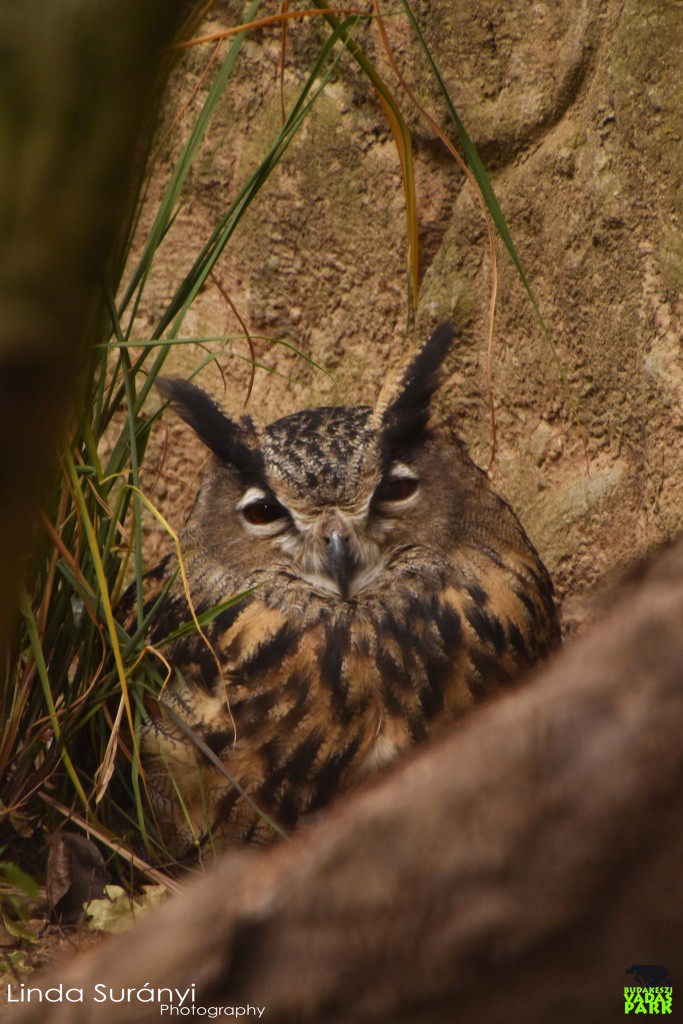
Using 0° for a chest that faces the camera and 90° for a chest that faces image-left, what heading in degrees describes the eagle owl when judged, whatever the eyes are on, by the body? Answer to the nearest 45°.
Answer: approximately 0°

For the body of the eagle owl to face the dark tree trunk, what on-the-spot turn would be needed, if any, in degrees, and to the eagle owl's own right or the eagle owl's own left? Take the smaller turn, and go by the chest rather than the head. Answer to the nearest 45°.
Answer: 0° — it already faces it
